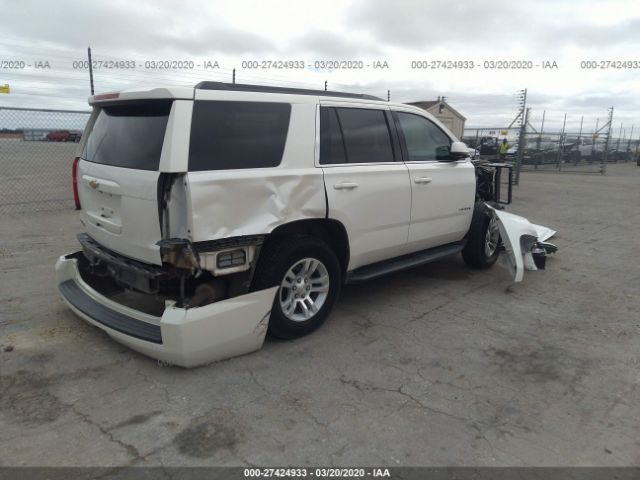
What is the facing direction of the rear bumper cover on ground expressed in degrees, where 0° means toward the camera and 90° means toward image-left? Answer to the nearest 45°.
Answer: approximately 45°

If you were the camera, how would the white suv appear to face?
facing away from the viewer and to the right of the viewer

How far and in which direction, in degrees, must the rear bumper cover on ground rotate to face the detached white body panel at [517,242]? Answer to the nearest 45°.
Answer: approximately 135° to its left

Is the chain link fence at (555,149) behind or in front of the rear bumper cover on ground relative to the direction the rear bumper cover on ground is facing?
behind

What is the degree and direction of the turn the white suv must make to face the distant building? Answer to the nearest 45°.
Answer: approximately 45° to its left

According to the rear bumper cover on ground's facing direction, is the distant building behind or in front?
behind
